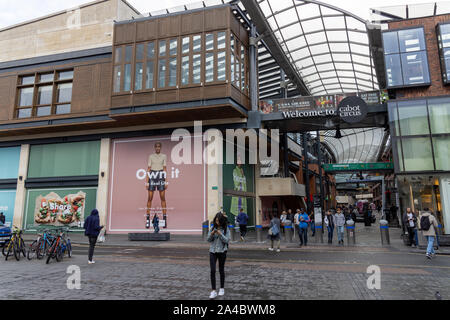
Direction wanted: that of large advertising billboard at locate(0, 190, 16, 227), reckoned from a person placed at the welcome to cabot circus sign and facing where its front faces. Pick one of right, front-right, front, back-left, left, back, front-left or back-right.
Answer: right

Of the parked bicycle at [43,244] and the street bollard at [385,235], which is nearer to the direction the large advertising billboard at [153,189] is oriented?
the parked bicycle

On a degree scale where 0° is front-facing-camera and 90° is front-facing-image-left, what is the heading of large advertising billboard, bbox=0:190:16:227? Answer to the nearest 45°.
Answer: approximately 0°

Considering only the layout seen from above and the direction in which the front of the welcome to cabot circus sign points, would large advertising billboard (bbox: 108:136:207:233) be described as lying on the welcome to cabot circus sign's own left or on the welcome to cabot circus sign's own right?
on the welcome to cabot circus sign's own right
